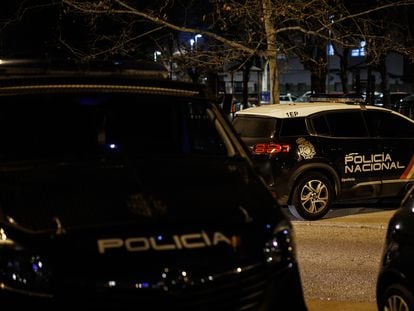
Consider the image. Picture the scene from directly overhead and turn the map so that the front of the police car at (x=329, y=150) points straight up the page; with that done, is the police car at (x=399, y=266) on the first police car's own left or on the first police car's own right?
on the first police car's own right

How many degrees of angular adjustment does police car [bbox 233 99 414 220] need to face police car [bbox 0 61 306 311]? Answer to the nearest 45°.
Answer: approximately 135° to its right

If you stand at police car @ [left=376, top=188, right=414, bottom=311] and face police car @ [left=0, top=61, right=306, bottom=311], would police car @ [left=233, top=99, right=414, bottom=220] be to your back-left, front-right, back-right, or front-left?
back-right

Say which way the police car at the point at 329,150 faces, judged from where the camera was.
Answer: facing away from the viewer and to the right of the viewer

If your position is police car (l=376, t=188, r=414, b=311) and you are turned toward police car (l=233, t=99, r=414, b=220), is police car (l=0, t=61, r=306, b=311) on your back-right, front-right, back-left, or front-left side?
back-left
